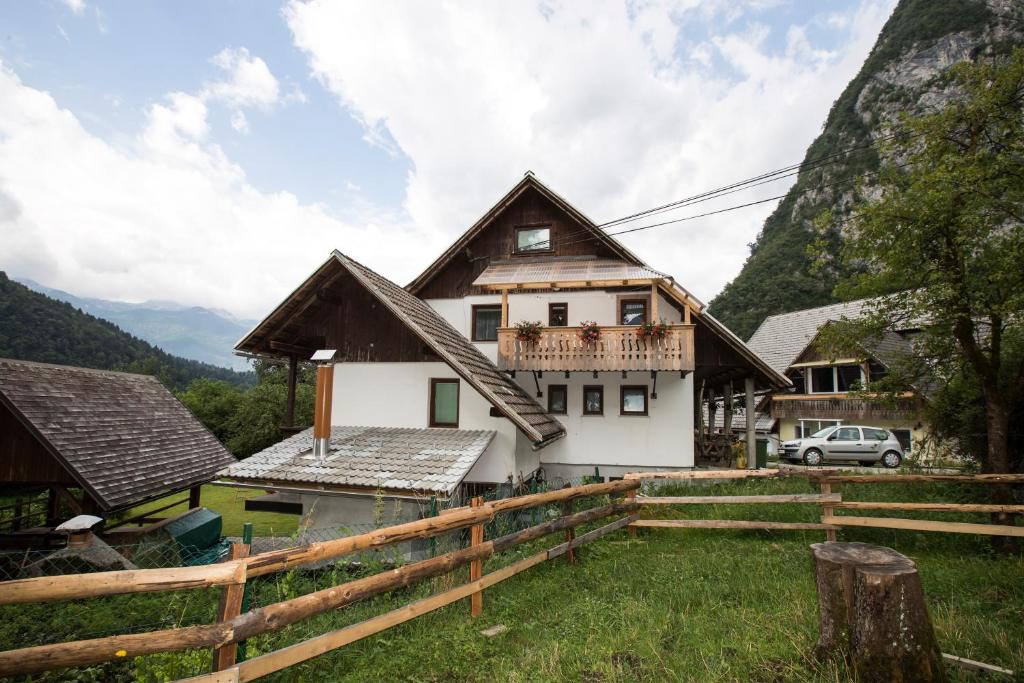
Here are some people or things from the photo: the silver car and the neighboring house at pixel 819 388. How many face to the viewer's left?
1

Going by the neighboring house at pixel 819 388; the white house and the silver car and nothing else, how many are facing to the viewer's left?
1

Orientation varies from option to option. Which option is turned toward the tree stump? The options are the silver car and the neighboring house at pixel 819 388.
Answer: the neighboring house

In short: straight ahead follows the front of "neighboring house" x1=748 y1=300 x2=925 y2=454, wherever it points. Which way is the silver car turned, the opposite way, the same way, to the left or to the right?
to the right

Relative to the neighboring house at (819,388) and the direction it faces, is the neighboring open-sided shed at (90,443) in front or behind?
in front

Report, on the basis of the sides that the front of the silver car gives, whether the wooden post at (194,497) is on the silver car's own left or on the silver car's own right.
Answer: on the silver car's own left

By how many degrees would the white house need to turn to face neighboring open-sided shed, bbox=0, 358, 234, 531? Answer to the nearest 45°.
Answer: approximately 90° to its right

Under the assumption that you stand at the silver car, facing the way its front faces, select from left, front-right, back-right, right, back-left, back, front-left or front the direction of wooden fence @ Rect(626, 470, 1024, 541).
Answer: left

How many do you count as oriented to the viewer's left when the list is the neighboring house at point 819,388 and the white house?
0

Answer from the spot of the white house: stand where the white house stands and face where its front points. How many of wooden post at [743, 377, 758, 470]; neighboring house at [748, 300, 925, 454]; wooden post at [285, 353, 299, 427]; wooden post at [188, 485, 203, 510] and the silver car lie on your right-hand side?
2

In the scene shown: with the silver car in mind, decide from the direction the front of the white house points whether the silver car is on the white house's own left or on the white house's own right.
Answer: on the white house's own left

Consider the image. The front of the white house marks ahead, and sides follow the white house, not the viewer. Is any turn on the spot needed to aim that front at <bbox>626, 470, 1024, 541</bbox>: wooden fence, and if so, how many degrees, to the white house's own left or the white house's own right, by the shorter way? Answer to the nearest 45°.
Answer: approximately 45° to the white house's own left

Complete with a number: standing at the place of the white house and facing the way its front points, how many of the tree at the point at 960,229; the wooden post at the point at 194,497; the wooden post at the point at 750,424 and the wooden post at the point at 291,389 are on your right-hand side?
2

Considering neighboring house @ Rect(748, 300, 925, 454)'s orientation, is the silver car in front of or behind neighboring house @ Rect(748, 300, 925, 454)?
in front

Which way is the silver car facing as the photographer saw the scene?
facing to the left of the viewer

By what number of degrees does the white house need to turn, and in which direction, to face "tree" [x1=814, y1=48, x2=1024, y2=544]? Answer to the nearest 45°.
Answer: approximately 45° to its left
